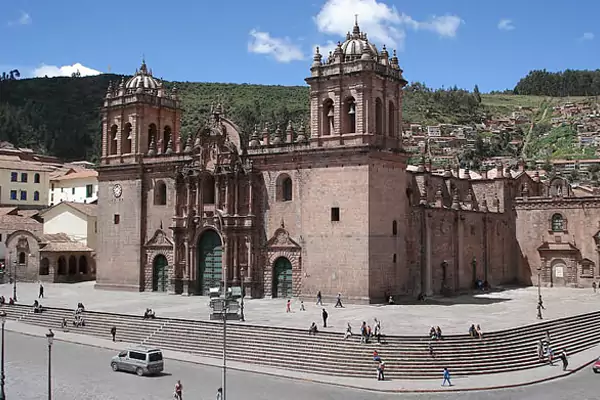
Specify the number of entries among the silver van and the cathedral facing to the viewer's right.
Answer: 0

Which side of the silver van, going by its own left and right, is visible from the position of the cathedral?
right

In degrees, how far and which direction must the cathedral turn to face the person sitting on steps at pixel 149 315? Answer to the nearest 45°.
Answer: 0° — it already faces them

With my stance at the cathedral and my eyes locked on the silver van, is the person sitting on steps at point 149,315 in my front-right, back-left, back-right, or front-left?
front-right

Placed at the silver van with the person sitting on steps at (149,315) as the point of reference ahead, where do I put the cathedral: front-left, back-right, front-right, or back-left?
front-right

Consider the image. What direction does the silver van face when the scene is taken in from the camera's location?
facing away from the viewer and to the left of the viewer

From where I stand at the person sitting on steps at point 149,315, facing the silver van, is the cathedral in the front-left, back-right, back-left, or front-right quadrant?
back-left

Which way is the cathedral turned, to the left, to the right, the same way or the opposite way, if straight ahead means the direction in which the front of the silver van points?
to the left
